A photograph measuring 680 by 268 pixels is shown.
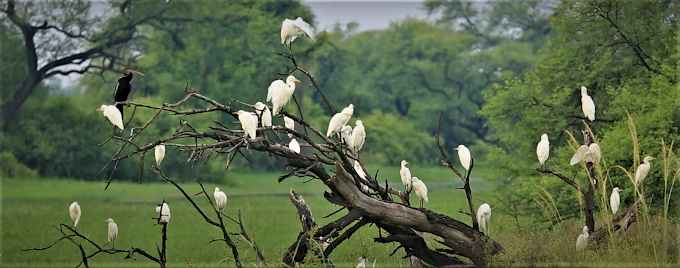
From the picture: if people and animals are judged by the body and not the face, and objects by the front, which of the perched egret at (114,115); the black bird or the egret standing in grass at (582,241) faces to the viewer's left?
the perched egret

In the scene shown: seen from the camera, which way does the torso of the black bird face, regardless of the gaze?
to the viewer's right

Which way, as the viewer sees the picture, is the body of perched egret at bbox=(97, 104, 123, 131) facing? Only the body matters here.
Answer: to the viewer's left

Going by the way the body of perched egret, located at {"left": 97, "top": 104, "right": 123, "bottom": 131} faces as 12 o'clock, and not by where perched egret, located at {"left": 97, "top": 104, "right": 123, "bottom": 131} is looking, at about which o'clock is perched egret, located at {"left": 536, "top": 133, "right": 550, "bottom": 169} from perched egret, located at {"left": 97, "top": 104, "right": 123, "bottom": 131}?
perched egret, located at {"left": 536, "top": 133, "right": 550, "bottom": 169} is roughly at 6 o'clock from perched egret, located at {"left": 97, "top": 104, "right": 123, "bottom": 131}.

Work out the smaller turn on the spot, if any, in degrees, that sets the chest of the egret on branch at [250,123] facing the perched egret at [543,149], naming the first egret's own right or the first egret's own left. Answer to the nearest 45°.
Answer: approximately 135° to the first egret's own right

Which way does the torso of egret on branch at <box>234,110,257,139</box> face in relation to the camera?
to the viewer's left

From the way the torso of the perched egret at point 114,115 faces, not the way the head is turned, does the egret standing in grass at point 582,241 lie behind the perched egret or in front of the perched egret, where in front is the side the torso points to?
behind

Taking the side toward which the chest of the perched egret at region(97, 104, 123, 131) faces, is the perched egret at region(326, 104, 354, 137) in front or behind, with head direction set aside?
behind
